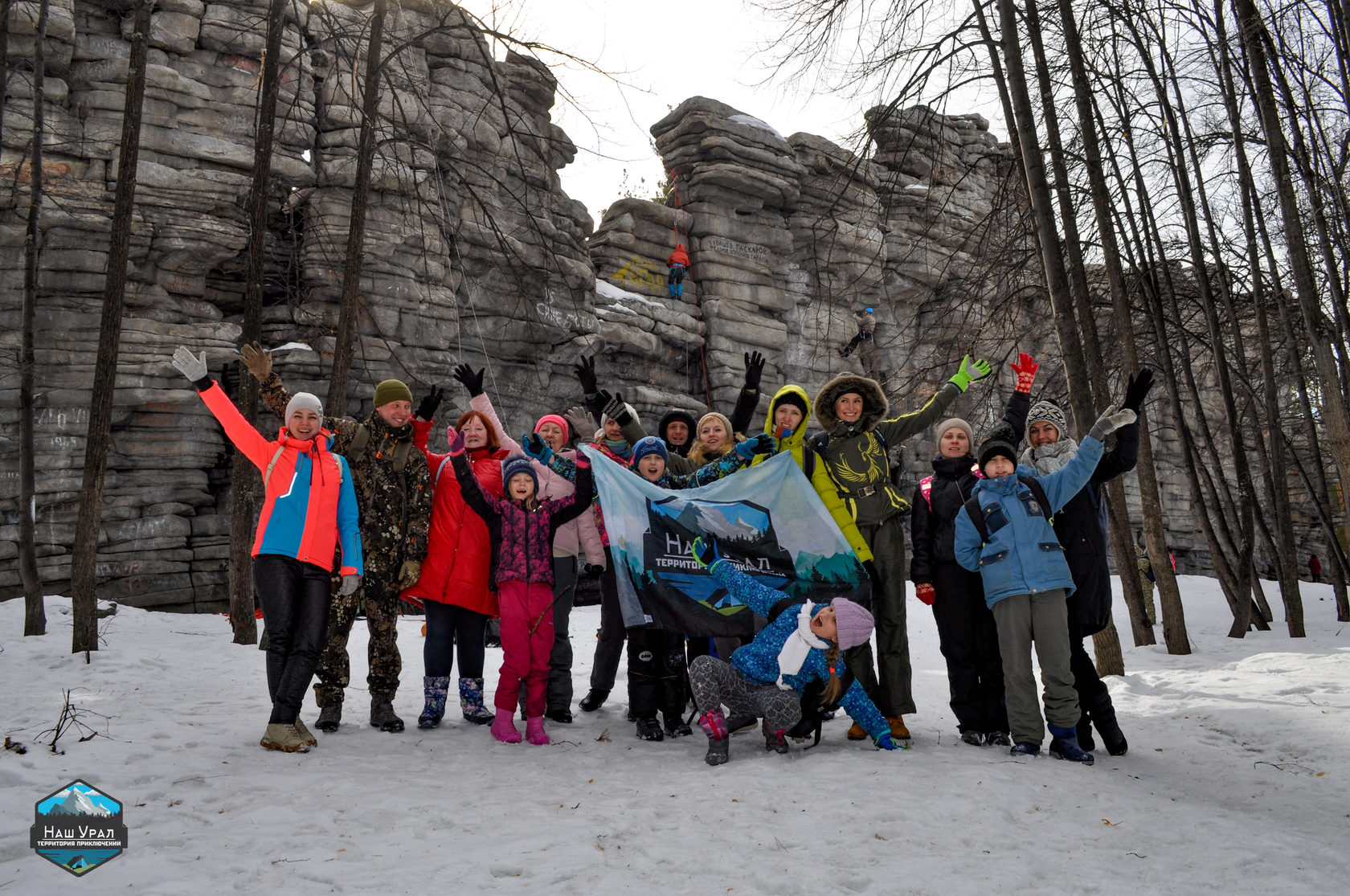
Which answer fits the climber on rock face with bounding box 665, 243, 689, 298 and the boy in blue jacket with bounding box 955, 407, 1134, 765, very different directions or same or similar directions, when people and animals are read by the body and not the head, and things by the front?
very different directions

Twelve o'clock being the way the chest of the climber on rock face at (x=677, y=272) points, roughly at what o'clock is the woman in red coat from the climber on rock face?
The woman in red coat is roughly at 6 o'clock from the climber on rock face.

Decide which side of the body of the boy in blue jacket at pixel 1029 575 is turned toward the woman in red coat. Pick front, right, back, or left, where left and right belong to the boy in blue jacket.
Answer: right

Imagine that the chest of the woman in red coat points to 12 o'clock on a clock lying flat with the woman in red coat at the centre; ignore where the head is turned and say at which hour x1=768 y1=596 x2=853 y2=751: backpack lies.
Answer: The backpack is roughly at 10 o'clock from the woman in red coat.

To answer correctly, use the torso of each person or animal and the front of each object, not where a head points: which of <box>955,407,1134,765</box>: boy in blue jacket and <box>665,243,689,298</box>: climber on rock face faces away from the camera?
the climber on rock face

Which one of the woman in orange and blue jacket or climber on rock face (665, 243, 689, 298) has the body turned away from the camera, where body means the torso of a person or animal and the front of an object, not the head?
the climber on rock face

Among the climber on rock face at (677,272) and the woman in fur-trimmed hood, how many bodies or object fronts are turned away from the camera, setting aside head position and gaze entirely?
1

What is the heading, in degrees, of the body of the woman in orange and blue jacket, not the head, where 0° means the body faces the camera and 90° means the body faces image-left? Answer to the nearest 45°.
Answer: approximately 0°

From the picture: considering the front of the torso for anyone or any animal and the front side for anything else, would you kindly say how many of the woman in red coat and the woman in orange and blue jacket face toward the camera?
2

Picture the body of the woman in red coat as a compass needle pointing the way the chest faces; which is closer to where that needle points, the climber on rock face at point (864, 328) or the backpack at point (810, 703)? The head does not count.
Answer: the backpack

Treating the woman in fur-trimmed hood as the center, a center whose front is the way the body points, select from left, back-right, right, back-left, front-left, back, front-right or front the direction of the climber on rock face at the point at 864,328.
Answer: back

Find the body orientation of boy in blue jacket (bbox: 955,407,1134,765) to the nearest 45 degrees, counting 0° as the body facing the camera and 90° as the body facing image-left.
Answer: approximately 0°
